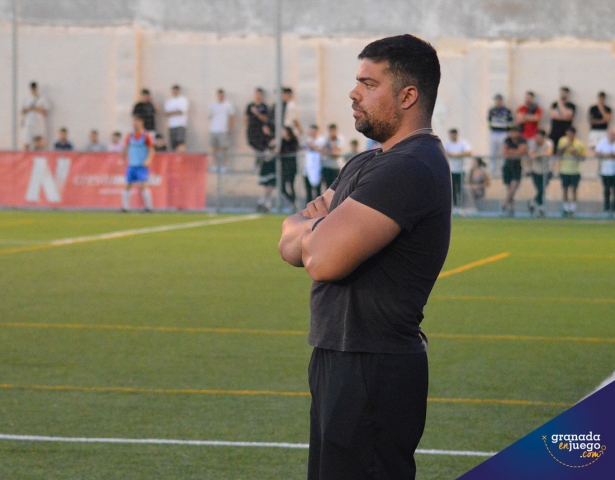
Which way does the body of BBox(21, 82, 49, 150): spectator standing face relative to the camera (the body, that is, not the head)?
toward the camera

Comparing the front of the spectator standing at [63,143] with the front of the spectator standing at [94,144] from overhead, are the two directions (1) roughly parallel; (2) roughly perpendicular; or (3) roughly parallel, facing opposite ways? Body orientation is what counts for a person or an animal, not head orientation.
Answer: roughly parallel

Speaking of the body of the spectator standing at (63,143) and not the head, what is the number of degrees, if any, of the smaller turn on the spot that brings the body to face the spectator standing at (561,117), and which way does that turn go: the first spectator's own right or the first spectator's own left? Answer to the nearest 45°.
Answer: approximately 90° to the first spectator's own left

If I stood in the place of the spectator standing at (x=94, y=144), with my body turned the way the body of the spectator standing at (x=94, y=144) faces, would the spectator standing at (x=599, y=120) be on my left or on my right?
on my left

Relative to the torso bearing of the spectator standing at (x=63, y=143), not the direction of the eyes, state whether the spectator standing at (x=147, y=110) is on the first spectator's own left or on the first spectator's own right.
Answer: on the first spectator's own left

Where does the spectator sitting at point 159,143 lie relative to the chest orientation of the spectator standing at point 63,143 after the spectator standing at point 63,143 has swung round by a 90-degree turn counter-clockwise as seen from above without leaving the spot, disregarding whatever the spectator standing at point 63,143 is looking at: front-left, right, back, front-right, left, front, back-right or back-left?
front

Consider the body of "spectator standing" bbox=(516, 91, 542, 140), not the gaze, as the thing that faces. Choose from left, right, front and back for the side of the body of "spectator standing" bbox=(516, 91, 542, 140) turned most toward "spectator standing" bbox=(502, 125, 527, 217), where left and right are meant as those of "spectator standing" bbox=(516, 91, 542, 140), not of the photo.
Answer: front

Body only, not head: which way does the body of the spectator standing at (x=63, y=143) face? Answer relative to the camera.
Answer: toward the camera

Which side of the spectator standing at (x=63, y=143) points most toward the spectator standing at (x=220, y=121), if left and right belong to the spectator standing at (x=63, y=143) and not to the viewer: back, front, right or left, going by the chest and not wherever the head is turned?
left

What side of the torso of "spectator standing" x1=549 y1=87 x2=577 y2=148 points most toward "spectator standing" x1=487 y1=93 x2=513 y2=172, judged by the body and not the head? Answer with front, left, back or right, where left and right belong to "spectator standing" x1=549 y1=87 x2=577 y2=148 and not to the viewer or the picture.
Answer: right

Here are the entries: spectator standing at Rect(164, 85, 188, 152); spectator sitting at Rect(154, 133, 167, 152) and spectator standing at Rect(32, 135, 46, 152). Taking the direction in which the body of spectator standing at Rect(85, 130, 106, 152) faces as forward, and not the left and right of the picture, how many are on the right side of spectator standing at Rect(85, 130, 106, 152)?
1

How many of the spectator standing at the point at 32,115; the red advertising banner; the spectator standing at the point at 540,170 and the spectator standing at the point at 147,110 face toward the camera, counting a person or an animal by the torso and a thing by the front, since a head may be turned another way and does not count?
4

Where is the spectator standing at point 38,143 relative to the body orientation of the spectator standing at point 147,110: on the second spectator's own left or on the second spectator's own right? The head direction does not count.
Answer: on the second spectator's own right

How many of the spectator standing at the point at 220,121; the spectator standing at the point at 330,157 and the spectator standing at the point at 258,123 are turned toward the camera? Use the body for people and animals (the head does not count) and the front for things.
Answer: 3

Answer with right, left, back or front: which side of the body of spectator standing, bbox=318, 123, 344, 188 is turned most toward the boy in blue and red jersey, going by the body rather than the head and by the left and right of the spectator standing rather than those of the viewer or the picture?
right

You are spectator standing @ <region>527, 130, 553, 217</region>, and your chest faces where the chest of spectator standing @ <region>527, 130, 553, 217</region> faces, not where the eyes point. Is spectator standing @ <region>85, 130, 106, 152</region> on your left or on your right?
on your right

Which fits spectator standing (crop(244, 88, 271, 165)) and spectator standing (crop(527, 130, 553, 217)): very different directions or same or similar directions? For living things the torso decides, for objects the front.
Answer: same or similar directions
